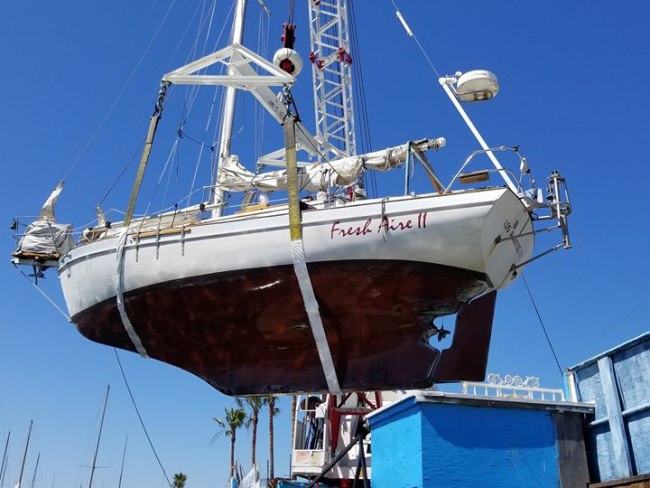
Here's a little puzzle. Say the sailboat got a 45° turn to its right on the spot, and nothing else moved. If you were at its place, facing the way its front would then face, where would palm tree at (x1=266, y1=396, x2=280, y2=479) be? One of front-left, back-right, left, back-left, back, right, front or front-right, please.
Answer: front

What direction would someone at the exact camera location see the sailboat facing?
facing away from the viewer and to the left of the viewer
